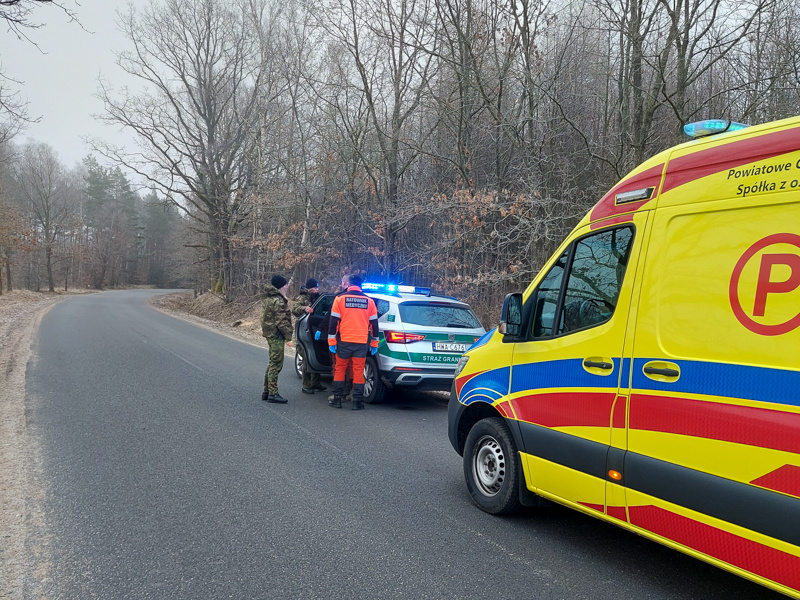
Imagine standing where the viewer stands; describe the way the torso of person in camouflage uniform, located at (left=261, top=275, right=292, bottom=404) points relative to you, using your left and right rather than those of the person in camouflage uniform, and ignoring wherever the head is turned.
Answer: facing to the right of the viewer

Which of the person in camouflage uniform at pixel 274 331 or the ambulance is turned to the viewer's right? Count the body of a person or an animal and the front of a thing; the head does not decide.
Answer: the person in camouflage uniform

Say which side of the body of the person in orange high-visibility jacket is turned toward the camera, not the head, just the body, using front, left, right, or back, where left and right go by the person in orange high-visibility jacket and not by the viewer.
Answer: back

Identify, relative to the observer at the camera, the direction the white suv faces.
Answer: facing away from the viewer and to the left of the viewer

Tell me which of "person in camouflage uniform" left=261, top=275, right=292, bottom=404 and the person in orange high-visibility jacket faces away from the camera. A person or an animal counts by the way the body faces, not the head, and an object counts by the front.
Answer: the person in orange high-visibility jacket

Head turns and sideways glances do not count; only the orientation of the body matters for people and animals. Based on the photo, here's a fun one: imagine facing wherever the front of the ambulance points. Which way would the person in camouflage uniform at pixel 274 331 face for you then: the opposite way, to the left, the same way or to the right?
to the right

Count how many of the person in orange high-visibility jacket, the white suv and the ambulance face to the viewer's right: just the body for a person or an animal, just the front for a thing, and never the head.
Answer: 0

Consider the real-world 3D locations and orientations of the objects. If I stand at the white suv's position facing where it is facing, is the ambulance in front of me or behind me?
behind

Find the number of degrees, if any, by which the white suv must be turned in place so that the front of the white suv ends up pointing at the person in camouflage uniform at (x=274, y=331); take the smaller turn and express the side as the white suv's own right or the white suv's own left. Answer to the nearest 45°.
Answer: approximately 45° to the white suv's own left

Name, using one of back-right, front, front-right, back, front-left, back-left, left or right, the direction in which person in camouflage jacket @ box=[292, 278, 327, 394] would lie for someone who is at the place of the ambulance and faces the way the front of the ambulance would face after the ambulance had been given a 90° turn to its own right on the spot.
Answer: left

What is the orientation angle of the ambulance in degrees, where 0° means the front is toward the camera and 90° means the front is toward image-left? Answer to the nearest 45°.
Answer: approximately 135°

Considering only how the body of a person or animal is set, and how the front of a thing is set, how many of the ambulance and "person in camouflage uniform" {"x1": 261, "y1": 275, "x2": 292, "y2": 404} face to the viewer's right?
1

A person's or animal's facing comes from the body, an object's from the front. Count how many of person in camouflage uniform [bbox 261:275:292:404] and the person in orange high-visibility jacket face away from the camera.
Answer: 1

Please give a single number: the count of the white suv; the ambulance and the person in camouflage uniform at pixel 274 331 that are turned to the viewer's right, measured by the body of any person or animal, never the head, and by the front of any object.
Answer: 1
